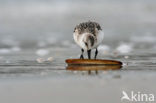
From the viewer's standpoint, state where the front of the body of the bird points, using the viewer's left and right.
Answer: facing the viewer
